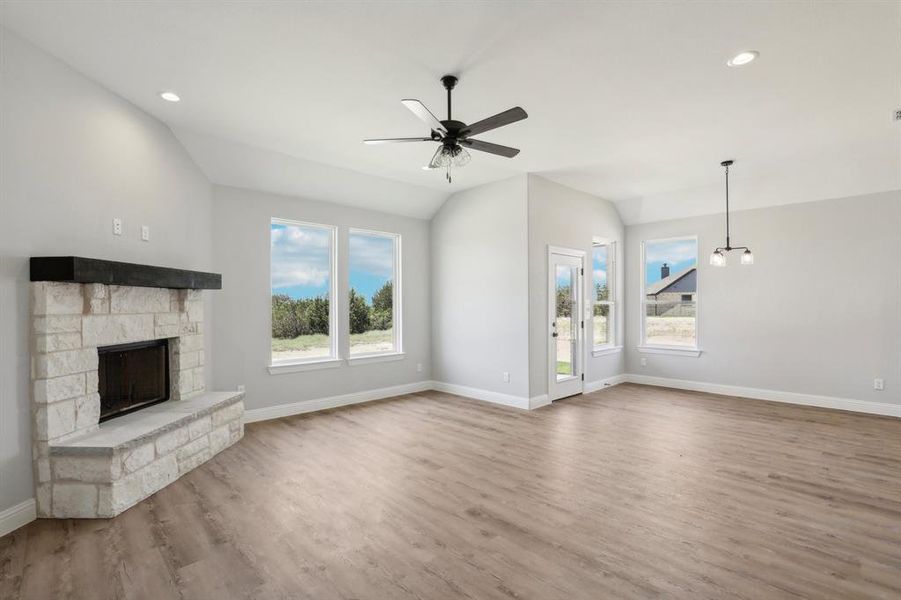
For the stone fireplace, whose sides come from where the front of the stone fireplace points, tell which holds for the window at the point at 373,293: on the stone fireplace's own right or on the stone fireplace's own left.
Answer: on the stone fireplace's own left

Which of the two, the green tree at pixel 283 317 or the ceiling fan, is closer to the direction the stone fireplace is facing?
the ceiling fan

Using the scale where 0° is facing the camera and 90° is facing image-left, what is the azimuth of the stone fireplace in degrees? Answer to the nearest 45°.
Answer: approximately 315°

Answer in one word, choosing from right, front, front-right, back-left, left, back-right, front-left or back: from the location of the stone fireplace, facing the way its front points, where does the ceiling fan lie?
front

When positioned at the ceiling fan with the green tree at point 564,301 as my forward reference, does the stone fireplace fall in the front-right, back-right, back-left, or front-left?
back-left

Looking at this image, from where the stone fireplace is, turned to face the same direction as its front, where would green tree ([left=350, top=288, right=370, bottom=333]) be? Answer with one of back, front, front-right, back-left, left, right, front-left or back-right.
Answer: left

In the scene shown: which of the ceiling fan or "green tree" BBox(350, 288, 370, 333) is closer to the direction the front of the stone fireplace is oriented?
the ceiling fan

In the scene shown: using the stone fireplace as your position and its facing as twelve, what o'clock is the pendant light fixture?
The pendant light fixture is roughly at 11 o'clock from the stone fireplace.

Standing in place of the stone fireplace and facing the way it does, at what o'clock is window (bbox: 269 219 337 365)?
The window is roughly at 9 o'clock from the stone fireplace.

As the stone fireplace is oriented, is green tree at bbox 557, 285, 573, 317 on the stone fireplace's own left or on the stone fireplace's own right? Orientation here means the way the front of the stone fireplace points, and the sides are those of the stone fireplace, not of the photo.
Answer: on the stone fireplace's own left

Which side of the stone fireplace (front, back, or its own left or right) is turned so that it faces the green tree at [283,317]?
left

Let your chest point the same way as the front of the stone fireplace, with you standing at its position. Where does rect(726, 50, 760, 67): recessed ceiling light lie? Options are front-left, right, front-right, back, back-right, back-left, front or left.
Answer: front

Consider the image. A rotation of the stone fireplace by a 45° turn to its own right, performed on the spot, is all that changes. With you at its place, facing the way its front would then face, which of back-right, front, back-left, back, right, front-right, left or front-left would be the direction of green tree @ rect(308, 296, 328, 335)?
back-left

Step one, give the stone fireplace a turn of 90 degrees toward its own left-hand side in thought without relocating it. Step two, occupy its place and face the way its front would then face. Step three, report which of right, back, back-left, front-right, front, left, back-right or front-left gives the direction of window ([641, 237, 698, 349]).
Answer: front-right
